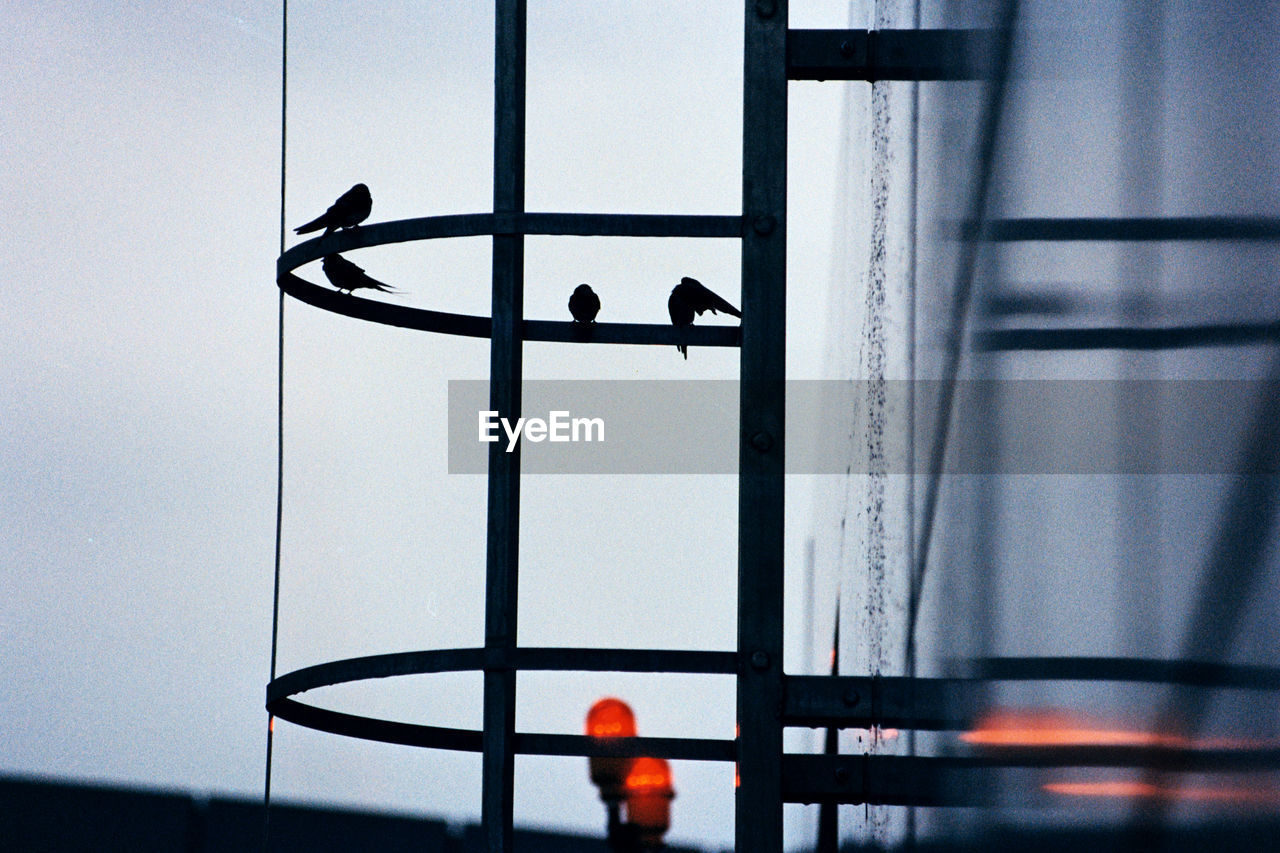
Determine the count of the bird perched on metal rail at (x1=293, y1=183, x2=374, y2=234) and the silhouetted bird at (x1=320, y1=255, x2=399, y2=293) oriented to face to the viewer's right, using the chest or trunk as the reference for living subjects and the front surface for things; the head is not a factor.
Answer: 1

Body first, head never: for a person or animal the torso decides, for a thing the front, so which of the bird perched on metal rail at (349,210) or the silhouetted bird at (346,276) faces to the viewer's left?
the silhouetted bird

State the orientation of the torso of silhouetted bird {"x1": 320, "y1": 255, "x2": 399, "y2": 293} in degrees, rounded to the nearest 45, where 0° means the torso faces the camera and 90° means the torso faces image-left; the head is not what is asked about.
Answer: approximately 90°

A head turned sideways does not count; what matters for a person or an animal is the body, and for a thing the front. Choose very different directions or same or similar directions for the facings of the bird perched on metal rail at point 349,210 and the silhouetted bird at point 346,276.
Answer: very different directions

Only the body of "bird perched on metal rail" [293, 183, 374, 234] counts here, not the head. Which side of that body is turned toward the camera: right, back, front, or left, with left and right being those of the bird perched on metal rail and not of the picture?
right
